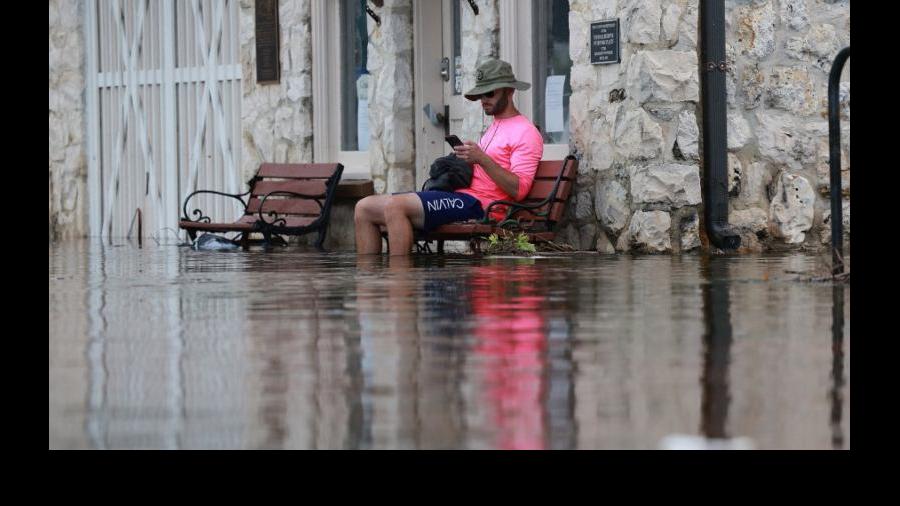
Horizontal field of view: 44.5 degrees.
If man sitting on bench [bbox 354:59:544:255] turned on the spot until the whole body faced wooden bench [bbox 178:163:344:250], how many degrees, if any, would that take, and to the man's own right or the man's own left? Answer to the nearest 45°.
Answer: approximately 45° to the man's own right

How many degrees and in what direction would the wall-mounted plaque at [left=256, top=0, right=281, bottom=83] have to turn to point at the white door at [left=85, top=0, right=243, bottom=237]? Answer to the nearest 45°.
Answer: approximately 135° to its right

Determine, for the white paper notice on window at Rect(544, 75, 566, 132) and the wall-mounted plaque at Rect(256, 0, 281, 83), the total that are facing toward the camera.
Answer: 2

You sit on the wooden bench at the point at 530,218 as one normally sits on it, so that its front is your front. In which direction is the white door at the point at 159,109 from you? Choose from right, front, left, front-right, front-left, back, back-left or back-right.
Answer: right

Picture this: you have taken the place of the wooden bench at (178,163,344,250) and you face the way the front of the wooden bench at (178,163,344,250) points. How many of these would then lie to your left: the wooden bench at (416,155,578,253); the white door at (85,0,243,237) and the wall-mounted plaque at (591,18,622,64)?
2

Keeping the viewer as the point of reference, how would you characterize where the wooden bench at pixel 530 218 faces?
facing the viewer and to the left of the viewer

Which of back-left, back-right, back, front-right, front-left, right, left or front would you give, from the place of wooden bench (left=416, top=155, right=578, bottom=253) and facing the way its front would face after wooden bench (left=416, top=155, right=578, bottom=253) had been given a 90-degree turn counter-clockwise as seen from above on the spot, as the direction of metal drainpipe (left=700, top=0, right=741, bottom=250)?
front-left

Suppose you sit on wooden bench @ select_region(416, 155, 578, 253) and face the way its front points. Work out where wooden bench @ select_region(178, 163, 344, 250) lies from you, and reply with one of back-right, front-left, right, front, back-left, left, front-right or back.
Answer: right

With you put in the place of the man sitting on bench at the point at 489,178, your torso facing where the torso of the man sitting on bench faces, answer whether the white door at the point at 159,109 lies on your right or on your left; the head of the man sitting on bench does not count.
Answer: on your right

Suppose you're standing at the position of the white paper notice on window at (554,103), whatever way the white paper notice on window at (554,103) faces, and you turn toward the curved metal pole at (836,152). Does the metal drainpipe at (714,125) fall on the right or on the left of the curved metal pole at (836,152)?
left

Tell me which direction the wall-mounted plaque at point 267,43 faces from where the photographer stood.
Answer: facing the viewer

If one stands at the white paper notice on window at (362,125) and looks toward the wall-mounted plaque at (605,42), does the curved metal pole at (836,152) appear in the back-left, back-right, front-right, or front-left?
front-right

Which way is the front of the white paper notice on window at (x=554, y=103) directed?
toward the camera
